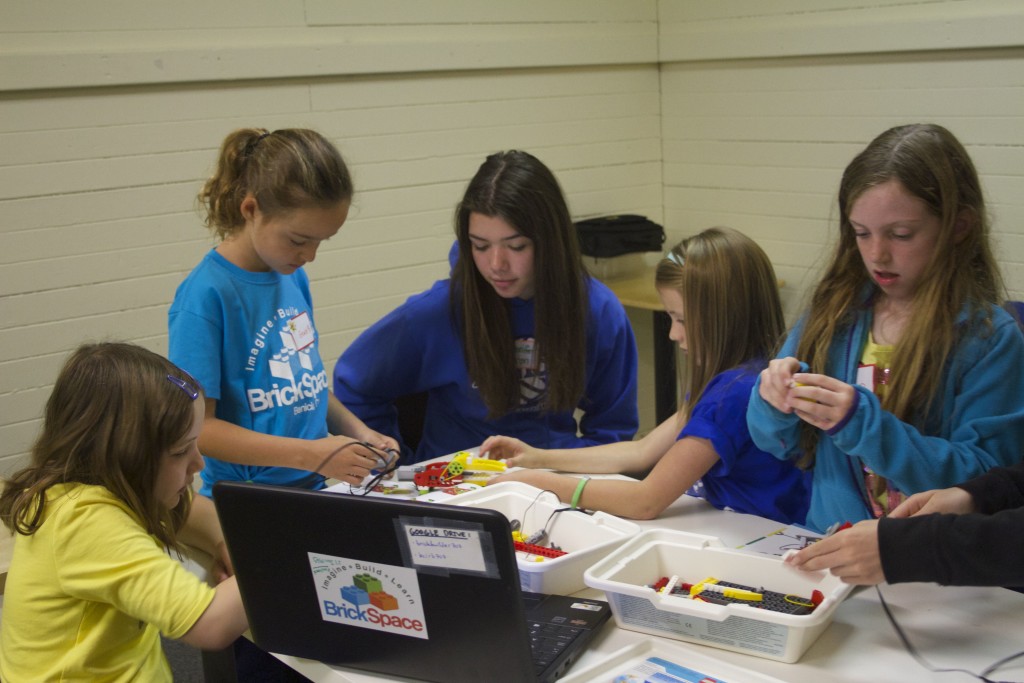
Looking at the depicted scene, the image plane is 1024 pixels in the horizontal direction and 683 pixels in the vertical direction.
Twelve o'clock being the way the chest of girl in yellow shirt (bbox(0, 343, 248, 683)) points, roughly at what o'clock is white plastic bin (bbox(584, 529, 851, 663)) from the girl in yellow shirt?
The white plastic bin is roughly at 1 o'clock from the girl in yellow shirt.

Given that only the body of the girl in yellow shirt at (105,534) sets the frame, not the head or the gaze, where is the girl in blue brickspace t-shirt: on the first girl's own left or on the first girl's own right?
on the first girl's own left

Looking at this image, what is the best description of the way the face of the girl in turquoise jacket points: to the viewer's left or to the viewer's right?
to the viewer's left

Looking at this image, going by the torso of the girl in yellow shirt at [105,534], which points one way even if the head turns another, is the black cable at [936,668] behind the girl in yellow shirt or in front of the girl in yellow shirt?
in front

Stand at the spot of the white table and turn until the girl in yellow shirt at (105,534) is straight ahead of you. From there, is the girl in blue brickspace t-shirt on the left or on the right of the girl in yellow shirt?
right

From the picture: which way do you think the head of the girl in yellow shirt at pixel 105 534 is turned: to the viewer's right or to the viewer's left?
to the viewer's right

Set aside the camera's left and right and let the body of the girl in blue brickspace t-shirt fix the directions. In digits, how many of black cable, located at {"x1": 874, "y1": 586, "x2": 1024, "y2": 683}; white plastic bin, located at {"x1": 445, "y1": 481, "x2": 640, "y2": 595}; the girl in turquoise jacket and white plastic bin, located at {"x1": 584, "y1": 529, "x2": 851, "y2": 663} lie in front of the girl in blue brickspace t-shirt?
4

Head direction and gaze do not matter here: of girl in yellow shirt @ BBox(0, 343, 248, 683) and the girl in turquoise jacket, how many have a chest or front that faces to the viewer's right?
1

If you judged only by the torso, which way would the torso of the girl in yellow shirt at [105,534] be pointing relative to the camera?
to the viewer's right

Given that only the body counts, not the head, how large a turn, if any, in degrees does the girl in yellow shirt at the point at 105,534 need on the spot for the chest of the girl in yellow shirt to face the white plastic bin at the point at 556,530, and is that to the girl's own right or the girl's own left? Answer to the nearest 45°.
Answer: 0° — they already face it
